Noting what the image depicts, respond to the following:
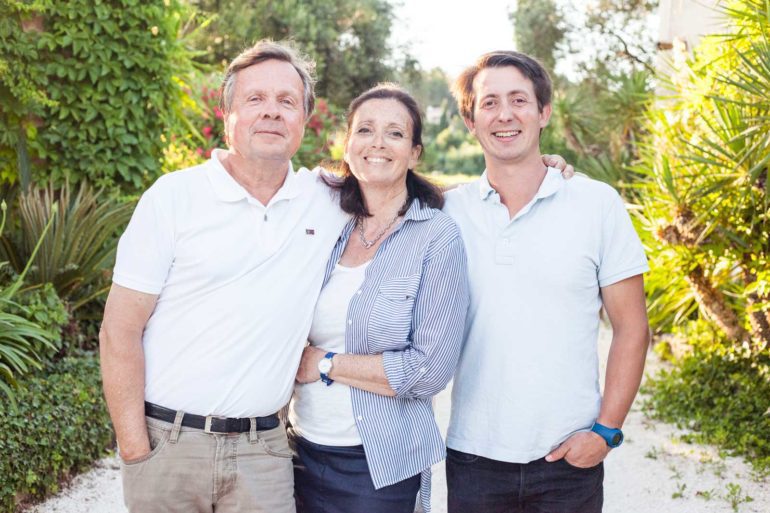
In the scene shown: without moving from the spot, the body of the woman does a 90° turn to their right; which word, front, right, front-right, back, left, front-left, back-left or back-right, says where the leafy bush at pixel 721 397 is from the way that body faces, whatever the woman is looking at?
right

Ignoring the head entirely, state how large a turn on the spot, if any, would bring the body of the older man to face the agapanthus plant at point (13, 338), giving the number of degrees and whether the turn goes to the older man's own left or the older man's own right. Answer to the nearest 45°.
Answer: approximately 135° to the older man's own right

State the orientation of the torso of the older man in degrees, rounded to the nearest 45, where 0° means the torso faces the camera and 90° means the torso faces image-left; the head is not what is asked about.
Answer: approximately 0°

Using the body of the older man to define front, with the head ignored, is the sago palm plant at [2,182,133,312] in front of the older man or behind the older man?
behind

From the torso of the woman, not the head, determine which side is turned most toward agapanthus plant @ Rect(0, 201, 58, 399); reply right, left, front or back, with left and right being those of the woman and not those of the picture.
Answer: right

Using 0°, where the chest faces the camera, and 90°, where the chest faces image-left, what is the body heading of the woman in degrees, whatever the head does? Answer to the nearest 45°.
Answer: approximately 45°

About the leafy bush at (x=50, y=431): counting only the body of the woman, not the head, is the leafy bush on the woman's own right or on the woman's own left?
on the woman's own right

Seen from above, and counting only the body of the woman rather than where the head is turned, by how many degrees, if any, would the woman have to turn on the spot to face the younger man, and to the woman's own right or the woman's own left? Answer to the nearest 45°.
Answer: approximately 135° to the woman's own left

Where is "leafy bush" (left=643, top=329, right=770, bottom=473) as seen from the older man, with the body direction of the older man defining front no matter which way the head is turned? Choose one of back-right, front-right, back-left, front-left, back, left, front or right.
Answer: back-left
